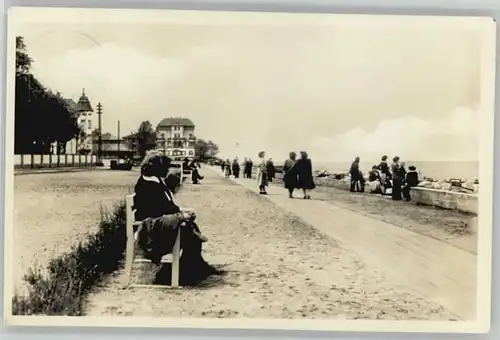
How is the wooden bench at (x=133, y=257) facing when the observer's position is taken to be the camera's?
facing to the right of the viewer

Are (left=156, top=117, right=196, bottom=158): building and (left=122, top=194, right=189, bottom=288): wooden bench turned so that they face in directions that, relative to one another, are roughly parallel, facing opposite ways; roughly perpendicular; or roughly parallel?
roughly perpendicular

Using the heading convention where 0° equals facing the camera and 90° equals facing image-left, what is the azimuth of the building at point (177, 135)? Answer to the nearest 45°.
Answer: approximately 0°

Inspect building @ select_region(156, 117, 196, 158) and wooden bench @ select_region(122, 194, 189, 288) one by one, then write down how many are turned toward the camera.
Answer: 1

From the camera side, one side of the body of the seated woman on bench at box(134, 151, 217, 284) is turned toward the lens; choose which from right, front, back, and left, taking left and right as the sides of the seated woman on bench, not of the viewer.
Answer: right
